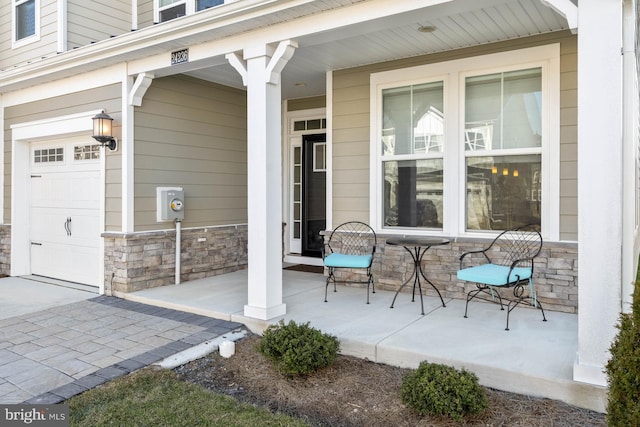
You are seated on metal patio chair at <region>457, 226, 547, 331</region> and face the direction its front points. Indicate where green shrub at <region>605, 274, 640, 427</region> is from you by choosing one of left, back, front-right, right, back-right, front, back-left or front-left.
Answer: front-left

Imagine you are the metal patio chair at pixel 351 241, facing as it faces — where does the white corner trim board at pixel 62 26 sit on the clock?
The white corner trim board is roughly at 3 o'clock from the metal patio chair.

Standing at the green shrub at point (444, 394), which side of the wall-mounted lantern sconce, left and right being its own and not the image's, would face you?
left

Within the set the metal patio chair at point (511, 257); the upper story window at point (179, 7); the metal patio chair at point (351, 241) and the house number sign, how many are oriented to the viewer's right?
0

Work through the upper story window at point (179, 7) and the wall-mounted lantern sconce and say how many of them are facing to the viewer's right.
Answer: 0

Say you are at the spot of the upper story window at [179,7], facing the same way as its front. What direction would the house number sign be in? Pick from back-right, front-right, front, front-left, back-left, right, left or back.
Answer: front-left

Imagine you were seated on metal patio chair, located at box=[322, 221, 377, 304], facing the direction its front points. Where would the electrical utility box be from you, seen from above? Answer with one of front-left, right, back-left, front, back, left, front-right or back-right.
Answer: right

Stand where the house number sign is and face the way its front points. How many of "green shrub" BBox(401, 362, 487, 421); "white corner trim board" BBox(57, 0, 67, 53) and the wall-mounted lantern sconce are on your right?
2

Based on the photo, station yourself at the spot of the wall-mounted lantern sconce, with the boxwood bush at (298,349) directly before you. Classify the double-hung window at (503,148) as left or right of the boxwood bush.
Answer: left

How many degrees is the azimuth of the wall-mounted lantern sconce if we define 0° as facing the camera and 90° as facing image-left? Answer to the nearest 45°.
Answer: approximately 45°

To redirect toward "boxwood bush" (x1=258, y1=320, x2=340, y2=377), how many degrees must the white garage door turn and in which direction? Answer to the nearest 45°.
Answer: approximately 45° to its left

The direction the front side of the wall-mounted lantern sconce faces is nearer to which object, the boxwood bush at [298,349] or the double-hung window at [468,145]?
the boxwood bush

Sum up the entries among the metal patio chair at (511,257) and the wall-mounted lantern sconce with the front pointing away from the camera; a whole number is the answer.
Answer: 0

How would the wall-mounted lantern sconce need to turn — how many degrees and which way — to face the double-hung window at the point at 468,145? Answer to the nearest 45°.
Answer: approximately 90° to its left

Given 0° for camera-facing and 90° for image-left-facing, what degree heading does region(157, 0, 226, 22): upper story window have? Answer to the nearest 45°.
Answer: approximately 45°

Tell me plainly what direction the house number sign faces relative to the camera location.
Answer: facing the viewer and to the left of the viewer

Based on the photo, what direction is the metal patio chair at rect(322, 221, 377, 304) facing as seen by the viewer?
toward the camera

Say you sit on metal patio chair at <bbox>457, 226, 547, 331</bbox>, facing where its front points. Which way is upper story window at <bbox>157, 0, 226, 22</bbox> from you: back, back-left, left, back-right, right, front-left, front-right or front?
front-right

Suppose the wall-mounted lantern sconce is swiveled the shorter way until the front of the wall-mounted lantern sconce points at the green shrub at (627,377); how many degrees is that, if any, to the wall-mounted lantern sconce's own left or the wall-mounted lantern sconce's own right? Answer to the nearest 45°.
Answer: approximately 45° to the wall-mounted lantern sconce's own left

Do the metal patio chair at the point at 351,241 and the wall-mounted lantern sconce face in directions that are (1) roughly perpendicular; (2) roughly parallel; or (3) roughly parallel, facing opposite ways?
roughly parallel

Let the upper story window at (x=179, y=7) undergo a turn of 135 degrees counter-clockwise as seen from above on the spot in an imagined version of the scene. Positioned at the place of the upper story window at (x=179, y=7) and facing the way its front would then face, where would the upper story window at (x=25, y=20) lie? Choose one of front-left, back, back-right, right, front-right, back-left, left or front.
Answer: back-left
